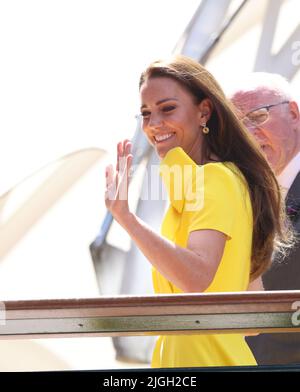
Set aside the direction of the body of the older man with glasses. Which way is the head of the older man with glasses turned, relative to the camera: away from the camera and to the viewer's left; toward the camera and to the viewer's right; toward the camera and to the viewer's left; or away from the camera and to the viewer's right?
toward the camera and to the viewer's left

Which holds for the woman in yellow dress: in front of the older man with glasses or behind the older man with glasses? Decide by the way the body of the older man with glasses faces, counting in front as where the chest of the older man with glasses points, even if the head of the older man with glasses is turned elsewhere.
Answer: in front

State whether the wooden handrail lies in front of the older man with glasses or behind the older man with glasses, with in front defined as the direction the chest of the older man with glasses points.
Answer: in front

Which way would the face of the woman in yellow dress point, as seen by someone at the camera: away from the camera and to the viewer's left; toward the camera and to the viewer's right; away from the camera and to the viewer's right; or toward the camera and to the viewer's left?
toward the camera and to the viewer's left

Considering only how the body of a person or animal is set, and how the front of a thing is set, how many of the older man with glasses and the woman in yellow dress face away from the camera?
0

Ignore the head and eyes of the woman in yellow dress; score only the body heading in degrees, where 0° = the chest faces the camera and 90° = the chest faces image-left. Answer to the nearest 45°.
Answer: approximately 90°

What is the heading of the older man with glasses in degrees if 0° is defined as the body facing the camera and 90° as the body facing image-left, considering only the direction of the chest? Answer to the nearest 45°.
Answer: approximately 45°
